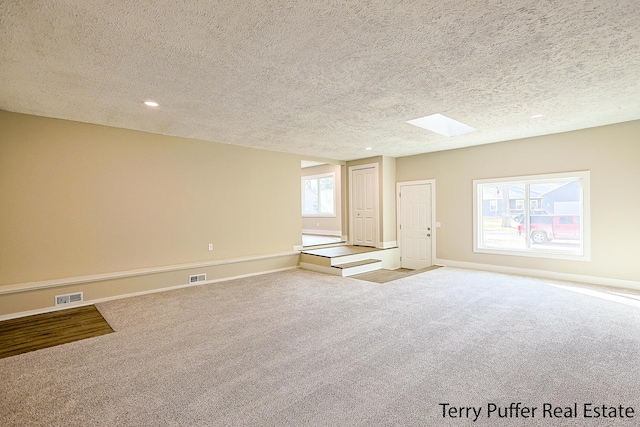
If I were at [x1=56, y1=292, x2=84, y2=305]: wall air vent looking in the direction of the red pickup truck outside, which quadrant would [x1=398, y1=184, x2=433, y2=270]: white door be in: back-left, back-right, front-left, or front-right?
front-right

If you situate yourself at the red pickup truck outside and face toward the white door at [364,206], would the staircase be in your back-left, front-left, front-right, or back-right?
front-left

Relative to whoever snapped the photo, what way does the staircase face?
facing the viewer and to the right of the viewer

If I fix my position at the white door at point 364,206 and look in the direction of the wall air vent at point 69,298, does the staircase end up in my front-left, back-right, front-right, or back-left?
front-left

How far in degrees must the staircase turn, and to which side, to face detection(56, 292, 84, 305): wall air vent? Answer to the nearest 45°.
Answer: approximately 90° to its right

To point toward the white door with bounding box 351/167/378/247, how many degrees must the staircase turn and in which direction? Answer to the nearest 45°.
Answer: approximately 135° to its left

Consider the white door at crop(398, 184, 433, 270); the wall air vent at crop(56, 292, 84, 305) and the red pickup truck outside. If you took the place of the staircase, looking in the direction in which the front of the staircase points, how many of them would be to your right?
1

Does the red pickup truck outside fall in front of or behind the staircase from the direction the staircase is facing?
in front

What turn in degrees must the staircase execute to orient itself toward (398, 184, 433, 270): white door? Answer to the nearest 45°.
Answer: approximately 90° to its left
